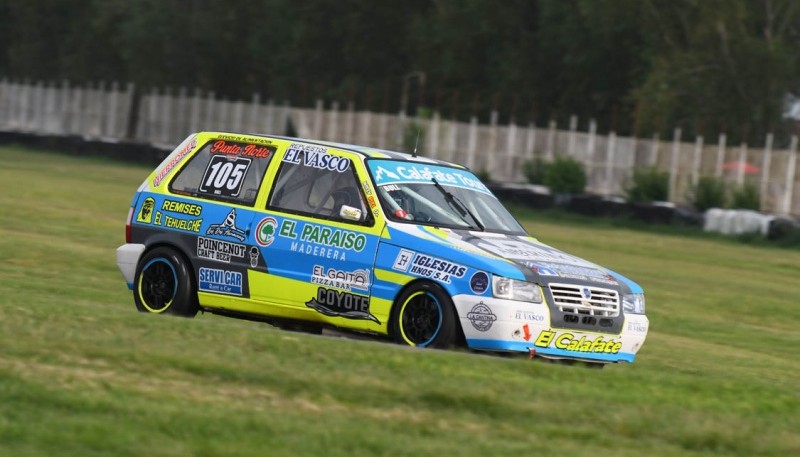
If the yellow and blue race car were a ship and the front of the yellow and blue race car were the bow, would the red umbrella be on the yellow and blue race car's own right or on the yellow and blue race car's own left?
on the yellow and blue race car's own left

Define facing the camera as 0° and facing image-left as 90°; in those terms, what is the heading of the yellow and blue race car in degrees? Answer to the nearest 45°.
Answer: approximately 315°
